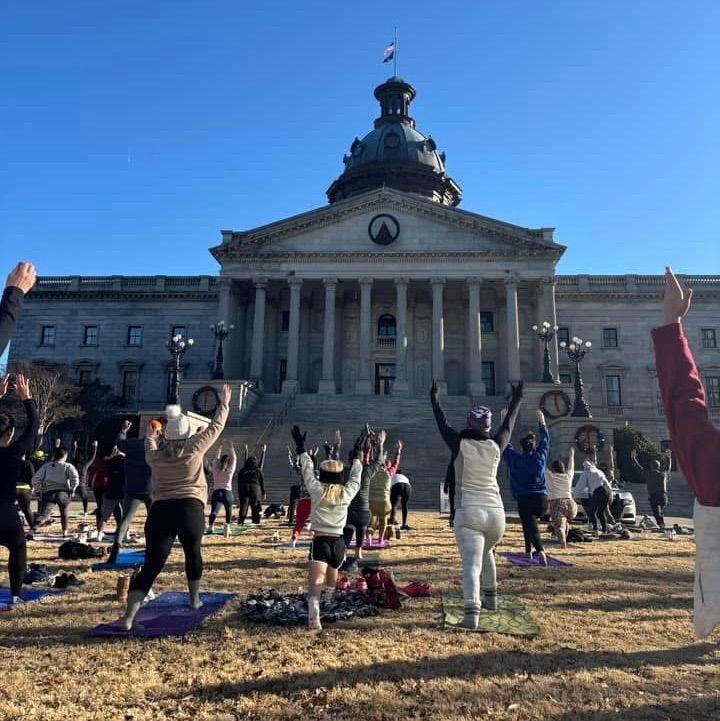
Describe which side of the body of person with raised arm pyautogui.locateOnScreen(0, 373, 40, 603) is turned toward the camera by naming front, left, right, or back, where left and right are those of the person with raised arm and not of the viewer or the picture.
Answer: back

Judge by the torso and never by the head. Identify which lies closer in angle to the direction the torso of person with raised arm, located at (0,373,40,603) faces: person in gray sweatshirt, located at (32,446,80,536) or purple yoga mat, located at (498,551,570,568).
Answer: the person in gray sweatshirt

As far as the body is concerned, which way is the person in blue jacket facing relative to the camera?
away from the camera

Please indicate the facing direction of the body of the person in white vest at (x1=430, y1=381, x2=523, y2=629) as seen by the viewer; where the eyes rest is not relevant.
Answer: away from the camera

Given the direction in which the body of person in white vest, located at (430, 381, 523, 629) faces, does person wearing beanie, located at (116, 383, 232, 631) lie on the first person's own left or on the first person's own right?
on the first person's own left

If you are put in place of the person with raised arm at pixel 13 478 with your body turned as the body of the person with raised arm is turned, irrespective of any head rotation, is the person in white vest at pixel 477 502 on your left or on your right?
on your right

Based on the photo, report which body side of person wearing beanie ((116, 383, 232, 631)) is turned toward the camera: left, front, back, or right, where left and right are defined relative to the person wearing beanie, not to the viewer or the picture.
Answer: back

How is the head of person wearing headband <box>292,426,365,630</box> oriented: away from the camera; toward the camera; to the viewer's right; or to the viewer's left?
away from the camera

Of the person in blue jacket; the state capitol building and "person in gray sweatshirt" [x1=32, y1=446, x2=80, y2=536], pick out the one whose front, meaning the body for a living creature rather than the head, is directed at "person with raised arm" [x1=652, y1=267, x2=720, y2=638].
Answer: the state capitol building

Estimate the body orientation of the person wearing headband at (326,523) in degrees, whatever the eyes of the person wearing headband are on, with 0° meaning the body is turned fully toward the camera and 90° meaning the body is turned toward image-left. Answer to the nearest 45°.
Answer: approximately 180°
